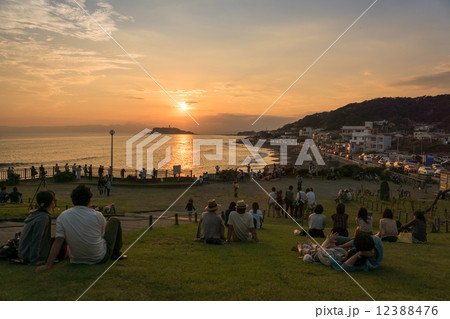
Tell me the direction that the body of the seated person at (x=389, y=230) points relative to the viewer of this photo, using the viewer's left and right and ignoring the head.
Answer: facing away from the viewer

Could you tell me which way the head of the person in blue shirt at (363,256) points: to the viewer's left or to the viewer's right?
to the viewer's left

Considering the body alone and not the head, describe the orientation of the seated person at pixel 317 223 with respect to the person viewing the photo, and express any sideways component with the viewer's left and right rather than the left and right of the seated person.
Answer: facing away from the viewer

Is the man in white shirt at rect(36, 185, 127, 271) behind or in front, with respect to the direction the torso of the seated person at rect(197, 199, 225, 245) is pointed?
behind

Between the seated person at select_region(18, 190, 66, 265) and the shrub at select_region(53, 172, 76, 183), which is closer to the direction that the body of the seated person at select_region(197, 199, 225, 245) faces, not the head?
the shrub

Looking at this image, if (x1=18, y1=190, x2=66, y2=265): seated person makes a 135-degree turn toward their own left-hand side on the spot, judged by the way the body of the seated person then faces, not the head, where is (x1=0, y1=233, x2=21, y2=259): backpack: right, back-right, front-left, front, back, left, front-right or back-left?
front-right

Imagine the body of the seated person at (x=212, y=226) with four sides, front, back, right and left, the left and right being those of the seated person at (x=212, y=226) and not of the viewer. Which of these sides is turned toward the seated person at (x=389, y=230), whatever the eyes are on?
right

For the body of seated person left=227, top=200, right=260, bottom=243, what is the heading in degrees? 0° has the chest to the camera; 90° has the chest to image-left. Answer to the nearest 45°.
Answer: approximately 180°

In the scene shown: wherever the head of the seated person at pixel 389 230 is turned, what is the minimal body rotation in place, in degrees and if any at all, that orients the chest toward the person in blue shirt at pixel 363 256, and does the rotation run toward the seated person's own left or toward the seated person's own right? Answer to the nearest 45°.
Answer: approximately 180°
